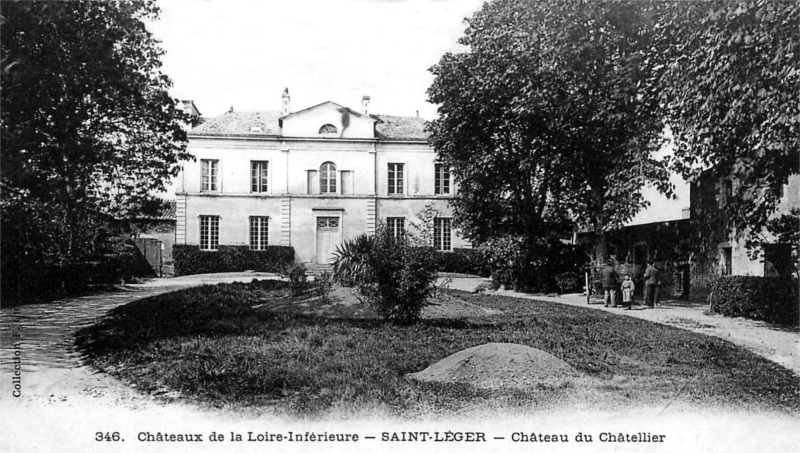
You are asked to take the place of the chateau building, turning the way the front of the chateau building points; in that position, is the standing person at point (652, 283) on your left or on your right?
on your left

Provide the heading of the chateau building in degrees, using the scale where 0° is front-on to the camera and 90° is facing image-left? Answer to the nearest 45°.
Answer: approximately 0°

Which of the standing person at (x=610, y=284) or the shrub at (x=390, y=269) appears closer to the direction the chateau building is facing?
the shrub

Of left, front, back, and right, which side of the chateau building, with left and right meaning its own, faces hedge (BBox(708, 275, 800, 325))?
left

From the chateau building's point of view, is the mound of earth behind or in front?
in front
